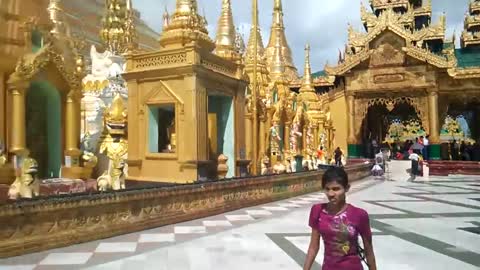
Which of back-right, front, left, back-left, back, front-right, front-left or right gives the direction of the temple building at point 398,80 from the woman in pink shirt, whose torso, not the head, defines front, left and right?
back

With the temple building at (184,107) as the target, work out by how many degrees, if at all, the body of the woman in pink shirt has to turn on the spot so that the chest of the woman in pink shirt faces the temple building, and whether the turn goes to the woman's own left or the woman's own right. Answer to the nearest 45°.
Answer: approximately 135° to the woman's own right

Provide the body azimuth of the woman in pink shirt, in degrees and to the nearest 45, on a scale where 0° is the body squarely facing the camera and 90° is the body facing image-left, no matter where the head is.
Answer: approximately 0°

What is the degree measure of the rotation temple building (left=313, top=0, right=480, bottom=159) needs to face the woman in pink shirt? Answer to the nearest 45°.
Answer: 0° — it already faces them

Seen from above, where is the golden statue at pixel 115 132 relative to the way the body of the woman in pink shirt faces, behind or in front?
behind

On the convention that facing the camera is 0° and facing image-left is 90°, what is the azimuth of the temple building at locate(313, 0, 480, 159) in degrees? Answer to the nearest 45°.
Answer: approximately 0°

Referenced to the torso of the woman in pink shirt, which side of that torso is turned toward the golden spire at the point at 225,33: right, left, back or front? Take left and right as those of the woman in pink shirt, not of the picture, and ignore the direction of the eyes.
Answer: back

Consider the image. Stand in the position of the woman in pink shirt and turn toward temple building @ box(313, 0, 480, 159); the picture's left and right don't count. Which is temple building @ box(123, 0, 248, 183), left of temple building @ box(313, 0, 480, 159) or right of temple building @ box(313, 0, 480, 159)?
left

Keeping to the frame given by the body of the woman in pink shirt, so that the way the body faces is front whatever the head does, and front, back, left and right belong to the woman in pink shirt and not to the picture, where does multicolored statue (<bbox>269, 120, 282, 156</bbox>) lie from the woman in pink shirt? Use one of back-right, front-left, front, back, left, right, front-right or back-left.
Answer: back

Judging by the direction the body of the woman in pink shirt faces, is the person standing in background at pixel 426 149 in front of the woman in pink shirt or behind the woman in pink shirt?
behind

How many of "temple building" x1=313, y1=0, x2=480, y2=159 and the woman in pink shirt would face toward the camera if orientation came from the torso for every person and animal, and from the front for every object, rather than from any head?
2

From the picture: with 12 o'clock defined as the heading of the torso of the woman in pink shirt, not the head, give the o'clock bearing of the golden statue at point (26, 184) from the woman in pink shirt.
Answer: The golden statue is roughly at 4 o'clock from the woman in pink shirt.
